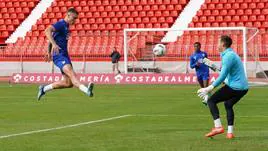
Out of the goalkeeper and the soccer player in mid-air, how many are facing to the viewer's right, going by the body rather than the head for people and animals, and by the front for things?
1

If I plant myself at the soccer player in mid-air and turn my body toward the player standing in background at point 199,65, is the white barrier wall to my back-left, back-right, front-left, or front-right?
front-left

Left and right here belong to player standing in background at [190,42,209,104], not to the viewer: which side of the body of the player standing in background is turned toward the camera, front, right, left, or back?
front

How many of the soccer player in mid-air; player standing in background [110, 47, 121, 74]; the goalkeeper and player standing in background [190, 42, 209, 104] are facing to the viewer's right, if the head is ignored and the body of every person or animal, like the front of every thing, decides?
1

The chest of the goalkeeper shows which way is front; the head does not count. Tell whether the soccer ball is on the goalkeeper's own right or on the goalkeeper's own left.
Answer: on the goalkeeper's own right

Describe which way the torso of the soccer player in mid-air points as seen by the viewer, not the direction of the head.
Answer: to the viewer's right

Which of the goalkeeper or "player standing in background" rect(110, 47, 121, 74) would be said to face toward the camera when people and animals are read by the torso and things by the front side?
the player standing in background

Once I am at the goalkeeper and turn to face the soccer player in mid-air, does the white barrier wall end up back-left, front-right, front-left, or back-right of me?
front-right

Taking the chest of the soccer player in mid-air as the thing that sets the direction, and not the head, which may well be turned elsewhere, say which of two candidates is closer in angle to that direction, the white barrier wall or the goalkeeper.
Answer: the goalkeeper

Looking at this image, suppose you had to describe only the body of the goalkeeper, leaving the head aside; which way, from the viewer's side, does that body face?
to the viewer's left

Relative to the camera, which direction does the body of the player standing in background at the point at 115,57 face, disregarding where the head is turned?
toward the camera

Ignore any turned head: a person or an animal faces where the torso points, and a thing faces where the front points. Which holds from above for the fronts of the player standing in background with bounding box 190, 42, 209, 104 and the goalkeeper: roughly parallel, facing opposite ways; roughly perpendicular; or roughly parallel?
roughly perpendicular
